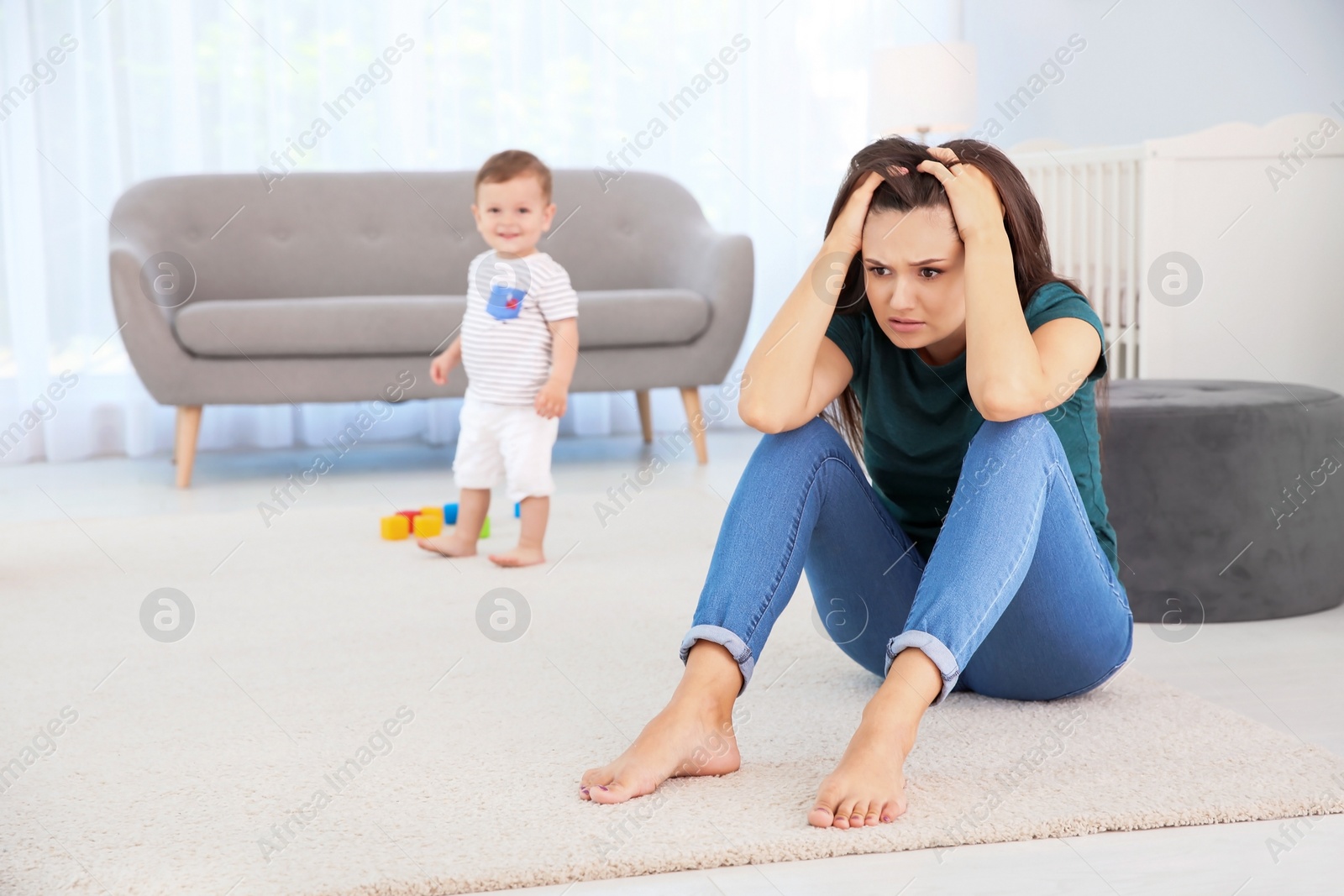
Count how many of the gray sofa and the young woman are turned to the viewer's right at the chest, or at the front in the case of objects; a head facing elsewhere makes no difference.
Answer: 0

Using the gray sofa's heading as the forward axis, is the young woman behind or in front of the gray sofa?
in front

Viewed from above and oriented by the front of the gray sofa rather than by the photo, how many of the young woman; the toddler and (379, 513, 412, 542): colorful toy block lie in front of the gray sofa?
3

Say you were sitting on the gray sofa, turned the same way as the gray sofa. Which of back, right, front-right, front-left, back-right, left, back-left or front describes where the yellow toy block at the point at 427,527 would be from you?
front

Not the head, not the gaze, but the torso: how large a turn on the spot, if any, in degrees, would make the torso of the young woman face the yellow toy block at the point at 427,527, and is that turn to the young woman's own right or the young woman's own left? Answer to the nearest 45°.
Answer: approximately 90° to the young woman's own right

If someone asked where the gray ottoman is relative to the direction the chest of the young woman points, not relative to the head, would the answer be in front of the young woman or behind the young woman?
behind

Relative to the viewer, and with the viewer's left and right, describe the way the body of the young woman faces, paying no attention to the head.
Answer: facing the viewer and to the left of the viewer

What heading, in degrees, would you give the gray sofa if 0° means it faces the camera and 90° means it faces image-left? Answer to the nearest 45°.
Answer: approximately 0°

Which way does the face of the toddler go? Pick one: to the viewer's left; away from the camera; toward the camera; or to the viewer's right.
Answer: toward the camera

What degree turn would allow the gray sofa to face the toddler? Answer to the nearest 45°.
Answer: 0° — it already faces them

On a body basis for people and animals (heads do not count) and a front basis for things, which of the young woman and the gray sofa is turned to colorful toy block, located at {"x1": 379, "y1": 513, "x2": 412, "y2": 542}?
the gray sofa

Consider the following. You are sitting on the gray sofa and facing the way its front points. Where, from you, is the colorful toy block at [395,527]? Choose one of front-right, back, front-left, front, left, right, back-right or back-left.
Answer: front

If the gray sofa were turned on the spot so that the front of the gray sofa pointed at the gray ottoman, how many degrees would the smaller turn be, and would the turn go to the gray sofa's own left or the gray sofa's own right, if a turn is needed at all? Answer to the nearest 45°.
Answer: approximately 45° to the gray sofa's own left

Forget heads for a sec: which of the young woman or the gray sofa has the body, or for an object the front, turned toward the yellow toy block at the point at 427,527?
the gray sofa
